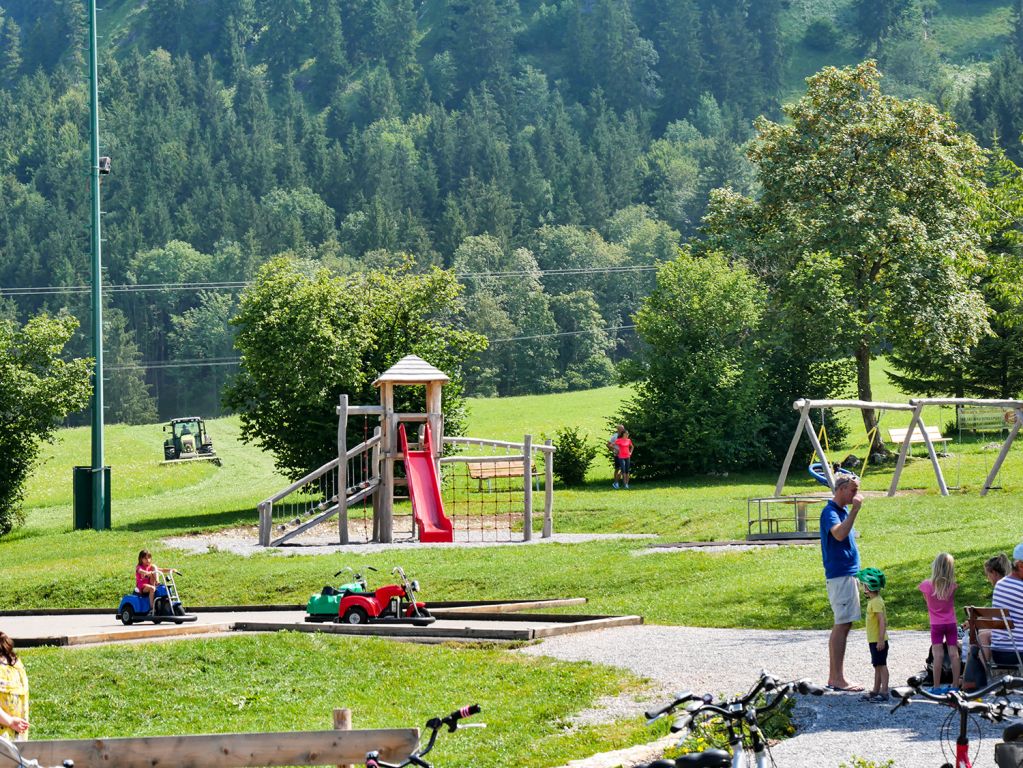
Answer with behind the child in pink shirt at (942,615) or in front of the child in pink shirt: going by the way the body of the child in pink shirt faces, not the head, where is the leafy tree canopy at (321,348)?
in front

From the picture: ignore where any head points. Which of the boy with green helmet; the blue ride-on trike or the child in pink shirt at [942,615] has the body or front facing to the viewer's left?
the boy with green helmet

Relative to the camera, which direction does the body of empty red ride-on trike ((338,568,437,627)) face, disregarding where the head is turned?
to the viewer's right

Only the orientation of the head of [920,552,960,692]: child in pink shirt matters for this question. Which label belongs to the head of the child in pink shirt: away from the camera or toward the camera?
away from the camera

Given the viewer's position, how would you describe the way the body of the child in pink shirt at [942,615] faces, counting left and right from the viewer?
facing away from the viewer

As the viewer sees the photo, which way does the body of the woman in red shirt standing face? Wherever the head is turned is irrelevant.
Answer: toward the camera

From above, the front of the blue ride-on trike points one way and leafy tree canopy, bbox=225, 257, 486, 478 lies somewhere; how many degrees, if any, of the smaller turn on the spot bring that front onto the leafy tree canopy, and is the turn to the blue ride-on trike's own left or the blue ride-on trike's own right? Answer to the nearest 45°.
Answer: approximately 90° to the blue ride-on trike's own left

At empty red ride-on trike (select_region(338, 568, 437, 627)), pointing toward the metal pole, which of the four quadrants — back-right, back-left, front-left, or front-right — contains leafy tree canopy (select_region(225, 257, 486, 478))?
front-right

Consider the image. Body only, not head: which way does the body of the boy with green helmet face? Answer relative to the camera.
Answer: to the viewer's left

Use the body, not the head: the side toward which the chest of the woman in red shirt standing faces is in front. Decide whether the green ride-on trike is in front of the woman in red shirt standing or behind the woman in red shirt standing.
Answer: in front

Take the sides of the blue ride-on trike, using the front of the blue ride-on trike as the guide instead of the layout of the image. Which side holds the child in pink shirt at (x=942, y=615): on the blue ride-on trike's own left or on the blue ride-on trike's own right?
on the blue ride-on trike's own right

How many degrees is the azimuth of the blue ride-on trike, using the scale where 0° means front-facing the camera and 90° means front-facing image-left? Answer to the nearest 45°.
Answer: approximately 270°

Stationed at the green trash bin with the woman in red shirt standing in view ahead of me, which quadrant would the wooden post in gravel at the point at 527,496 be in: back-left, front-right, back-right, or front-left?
front-right

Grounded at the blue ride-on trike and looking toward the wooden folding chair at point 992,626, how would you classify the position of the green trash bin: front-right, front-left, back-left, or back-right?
back-left
